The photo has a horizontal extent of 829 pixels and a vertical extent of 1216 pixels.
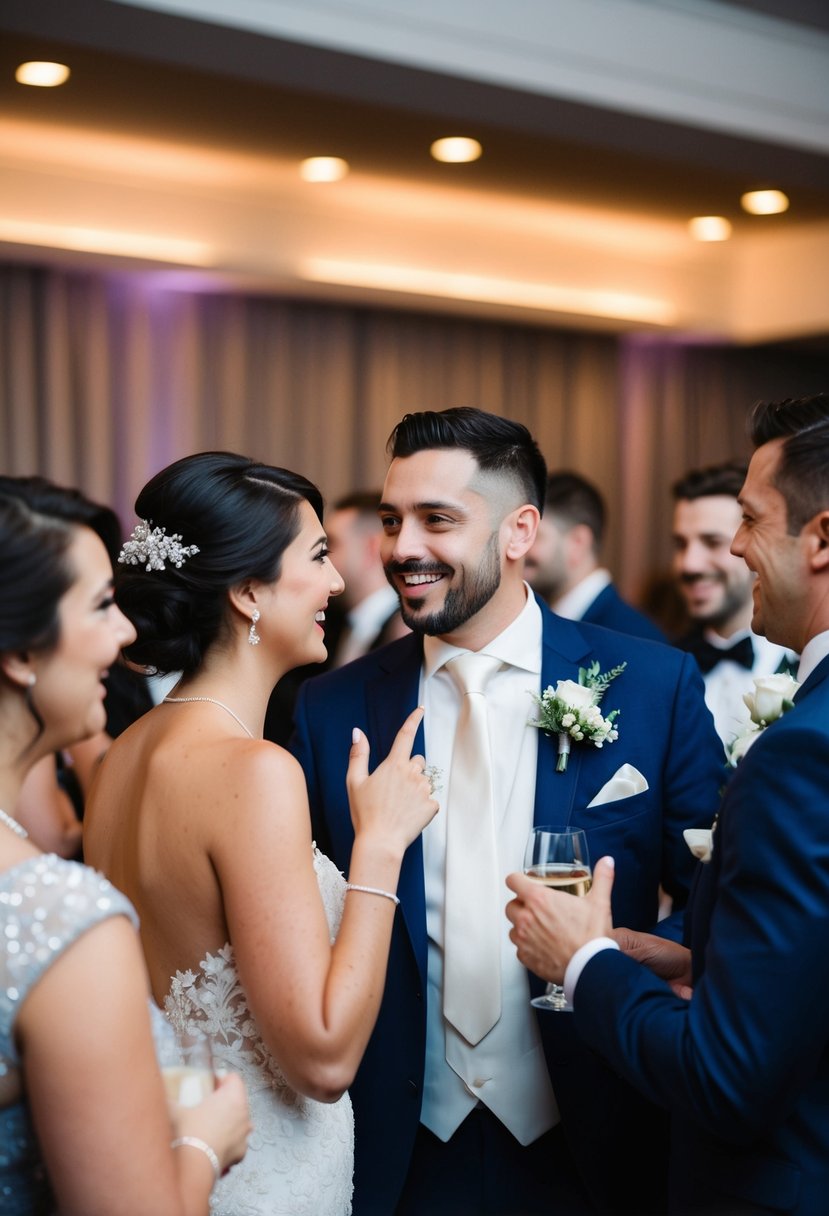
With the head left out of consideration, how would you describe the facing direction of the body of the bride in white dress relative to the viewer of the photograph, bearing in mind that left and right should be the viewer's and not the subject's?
facing away from the viewer and to the right of the viewer

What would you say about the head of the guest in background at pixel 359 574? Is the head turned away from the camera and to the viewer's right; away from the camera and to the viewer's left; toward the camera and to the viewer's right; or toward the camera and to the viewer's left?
toward the camera and to the viewer's left

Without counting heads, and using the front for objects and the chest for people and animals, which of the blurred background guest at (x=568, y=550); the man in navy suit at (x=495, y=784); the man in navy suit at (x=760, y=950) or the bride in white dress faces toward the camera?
the man in navy suit at (x=495, y=784)

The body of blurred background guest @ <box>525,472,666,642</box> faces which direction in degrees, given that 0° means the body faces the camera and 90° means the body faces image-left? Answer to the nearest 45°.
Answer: approximately 90°

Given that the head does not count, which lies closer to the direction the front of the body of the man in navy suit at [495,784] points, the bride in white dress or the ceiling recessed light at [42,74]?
the bride in white dress

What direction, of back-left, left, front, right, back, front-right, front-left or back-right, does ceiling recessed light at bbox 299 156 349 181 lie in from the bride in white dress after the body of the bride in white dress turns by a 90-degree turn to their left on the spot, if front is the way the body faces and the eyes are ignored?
front-right

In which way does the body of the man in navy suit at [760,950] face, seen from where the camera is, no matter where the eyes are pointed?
to the viewer's left

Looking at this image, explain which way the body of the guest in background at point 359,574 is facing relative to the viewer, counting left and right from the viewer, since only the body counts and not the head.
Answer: facing the viewer and to the left of the viewer

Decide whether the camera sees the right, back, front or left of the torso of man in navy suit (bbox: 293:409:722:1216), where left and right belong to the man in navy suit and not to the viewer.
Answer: front

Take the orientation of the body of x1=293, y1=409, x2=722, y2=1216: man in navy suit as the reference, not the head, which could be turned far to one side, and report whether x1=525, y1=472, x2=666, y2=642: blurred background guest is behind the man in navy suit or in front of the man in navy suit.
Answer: behind

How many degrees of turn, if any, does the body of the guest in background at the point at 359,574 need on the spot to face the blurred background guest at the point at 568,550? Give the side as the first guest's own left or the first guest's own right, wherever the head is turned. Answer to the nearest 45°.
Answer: approximately 135° to the first guest's own left

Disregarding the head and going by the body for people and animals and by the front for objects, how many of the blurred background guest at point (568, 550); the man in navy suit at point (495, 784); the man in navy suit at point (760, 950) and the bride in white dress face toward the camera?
1

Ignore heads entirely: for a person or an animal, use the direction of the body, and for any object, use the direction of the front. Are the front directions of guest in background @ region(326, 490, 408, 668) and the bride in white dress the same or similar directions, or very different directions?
very different directions

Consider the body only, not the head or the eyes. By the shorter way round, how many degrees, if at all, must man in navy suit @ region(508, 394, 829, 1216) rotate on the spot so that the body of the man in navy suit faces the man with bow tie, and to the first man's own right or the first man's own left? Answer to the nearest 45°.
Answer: approximately 90° to the first man's own right

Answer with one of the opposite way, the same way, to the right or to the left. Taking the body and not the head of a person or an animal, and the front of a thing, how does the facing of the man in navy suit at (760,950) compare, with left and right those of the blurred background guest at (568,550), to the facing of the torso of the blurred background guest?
the same way

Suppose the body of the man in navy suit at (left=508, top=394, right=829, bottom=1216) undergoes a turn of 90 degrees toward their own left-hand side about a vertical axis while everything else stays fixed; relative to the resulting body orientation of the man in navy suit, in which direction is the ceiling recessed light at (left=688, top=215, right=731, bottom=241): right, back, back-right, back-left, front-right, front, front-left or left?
back

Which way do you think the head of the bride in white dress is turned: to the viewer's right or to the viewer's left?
to the viewer's right

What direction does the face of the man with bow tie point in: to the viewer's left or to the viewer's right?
to the viewer's left
